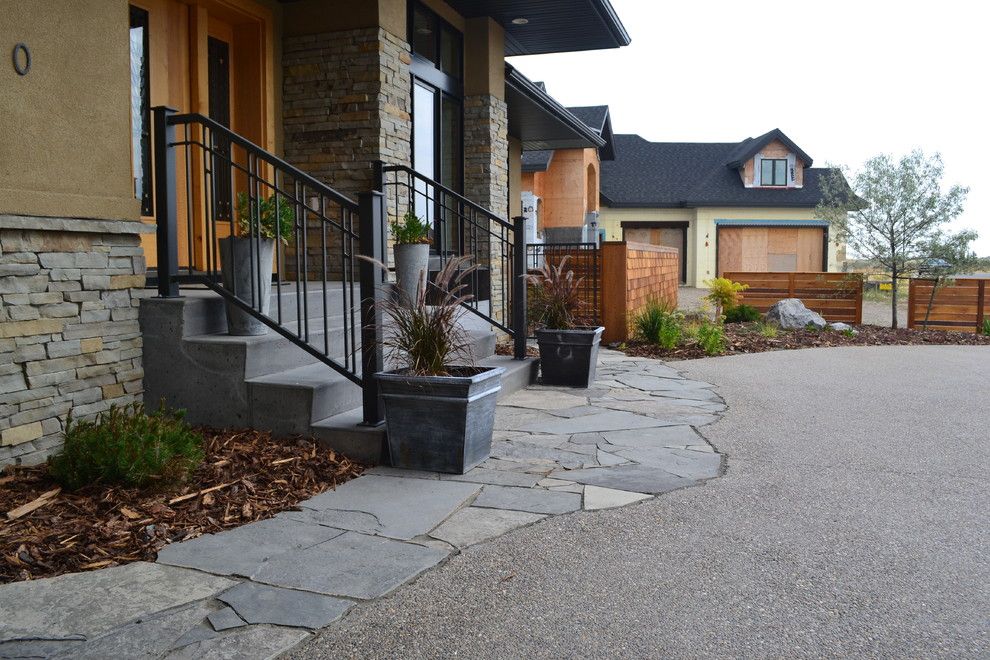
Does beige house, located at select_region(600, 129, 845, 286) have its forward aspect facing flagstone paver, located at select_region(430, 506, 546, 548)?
yes

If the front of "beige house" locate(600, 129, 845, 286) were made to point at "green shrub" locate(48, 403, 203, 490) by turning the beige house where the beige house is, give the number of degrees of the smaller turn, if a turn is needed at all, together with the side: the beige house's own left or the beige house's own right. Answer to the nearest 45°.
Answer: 0° — it already faces it

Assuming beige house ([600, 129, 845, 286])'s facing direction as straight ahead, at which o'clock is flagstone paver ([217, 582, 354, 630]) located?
The flagstone paver is roughly at 12 o'clock from the beige house.

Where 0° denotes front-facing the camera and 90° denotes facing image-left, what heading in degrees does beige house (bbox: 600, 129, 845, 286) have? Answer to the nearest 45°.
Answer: approximately 0°

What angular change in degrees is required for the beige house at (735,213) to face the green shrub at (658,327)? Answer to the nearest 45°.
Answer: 0° — it already faces it
